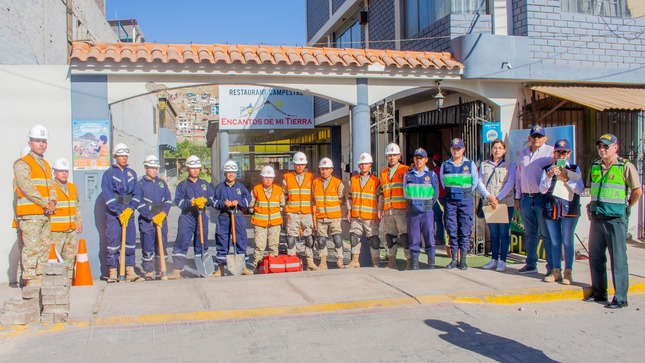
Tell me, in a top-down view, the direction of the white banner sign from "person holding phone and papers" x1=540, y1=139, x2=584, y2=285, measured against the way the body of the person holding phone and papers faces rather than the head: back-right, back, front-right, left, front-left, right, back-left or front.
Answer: back-right

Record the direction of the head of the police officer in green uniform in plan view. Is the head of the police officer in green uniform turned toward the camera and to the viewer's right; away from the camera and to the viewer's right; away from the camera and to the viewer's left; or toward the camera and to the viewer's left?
toward the camera and to the viewer's left

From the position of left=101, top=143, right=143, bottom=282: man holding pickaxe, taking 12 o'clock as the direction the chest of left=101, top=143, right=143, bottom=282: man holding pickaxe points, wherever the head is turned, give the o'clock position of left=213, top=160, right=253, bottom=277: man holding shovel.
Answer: left=213, top=160, right=253, bottom=277: man holding shovel is roughly at 9 o'clock from left=101, top=143, right=143, bottom=282: man holding pickaxe.

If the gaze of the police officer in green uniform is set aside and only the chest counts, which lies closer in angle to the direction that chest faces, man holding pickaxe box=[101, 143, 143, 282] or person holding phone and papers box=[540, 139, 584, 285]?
the man holding pickaxe

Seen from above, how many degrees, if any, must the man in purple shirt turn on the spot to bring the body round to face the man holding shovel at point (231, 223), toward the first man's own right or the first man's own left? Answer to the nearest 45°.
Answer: approximately 90° to the first man's own right

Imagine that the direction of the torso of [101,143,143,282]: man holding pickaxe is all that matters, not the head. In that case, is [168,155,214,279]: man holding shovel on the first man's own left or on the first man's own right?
on the first man's own left

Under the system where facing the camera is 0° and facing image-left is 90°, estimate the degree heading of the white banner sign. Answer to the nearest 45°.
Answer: approximately 0°

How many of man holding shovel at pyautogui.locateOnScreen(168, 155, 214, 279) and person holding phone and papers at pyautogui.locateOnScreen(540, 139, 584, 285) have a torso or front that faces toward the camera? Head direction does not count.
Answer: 2

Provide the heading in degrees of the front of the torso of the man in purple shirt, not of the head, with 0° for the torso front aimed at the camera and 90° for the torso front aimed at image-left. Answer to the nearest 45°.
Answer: approximately 0°
